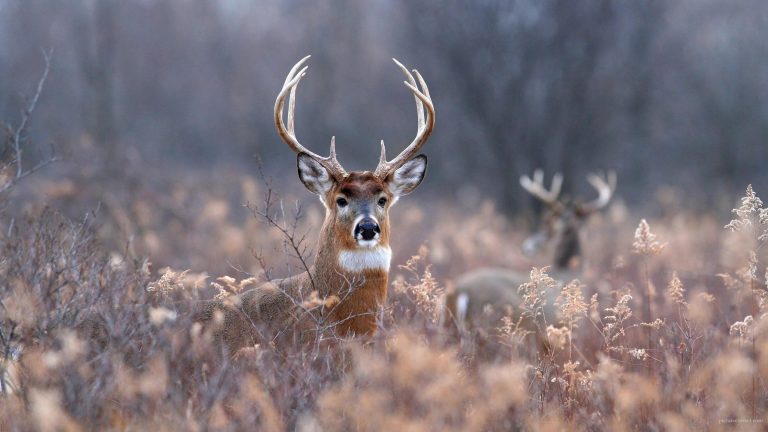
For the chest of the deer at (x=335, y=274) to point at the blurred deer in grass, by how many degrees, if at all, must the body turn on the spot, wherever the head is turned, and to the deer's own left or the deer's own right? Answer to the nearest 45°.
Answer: approximately 90° to the deer's own left

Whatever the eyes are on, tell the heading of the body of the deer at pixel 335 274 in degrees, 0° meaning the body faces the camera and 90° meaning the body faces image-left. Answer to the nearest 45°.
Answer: approximately 315°
